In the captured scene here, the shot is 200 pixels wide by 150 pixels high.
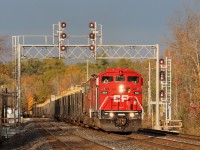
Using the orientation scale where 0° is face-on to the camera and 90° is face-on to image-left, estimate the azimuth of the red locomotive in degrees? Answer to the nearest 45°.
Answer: approximately 0°
